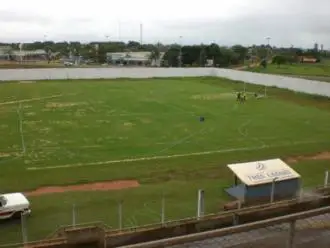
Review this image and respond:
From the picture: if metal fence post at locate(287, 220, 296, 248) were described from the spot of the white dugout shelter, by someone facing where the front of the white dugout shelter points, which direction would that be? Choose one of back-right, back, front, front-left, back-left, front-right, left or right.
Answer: back-left

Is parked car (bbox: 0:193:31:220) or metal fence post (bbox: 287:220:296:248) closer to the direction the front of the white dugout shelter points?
the parked car

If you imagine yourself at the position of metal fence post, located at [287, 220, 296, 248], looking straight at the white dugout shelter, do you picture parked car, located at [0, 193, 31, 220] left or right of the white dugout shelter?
left

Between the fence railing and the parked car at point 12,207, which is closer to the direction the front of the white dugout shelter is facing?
the parked car

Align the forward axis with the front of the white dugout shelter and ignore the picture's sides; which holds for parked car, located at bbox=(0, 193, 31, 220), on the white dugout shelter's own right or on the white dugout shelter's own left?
on the white dugout shelter's own left

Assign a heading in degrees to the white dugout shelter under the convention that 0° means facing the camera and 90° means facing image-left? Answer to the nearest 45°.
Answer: approximately 135°
